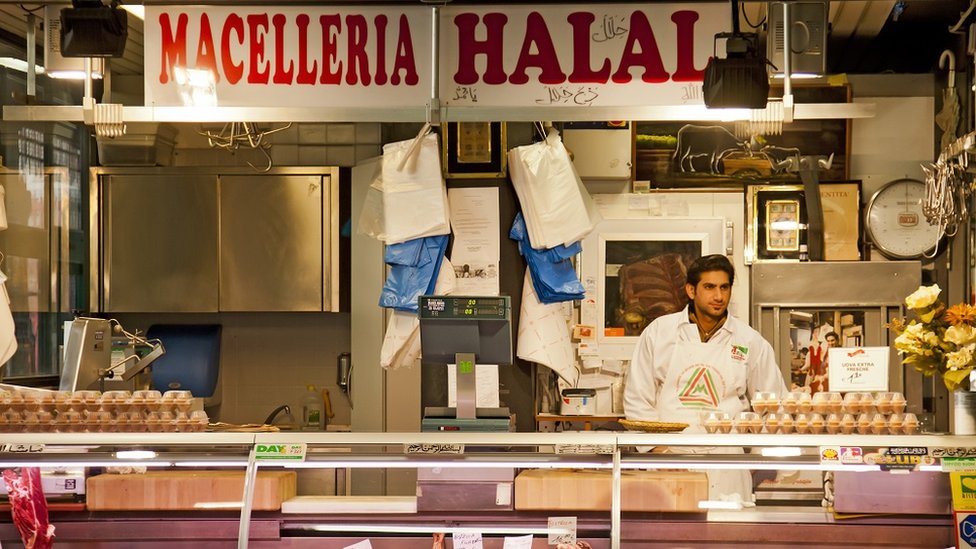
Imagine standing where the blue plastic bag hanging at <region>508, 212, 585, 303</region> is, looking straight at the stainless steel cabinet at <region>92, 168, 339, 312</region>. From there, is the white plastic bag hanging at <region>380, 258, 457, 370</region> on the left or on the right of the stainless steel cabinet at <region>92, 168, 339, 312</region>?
left

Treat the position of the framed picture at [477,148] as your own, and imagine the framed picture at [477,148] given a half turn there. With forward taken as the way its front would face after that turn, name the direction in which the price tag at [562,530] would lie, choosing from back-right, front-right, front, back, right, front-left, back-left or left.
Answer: back

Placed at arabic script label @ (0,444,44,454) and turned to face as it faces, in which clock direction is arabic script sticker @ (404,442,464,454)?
arabic script sticker @ (404,442,464,454) is roughly at 10 o'clock from arabic script label @ (0,444,44,454).

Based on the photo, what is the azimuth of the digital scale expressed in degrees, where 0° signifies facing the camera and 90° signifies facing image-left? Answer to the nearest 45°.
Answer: approximately 0°

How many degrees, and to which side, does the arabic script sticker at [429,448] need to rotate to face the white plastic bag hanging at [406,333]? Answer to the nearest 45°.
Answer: approximately 180°

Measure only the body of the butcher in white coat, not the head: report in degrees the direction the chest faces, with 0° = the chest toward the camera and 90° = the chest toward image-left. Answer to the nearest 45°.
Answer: approximately 0°

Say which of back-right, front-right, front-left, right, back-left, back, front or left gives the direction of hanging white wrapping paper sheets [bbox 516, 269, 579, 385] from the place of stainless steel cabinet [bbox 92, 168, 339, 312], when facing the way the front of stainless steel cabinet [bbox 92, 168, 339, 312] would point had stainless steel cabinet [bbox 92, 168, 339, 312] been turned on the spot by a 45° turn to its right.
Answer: left
